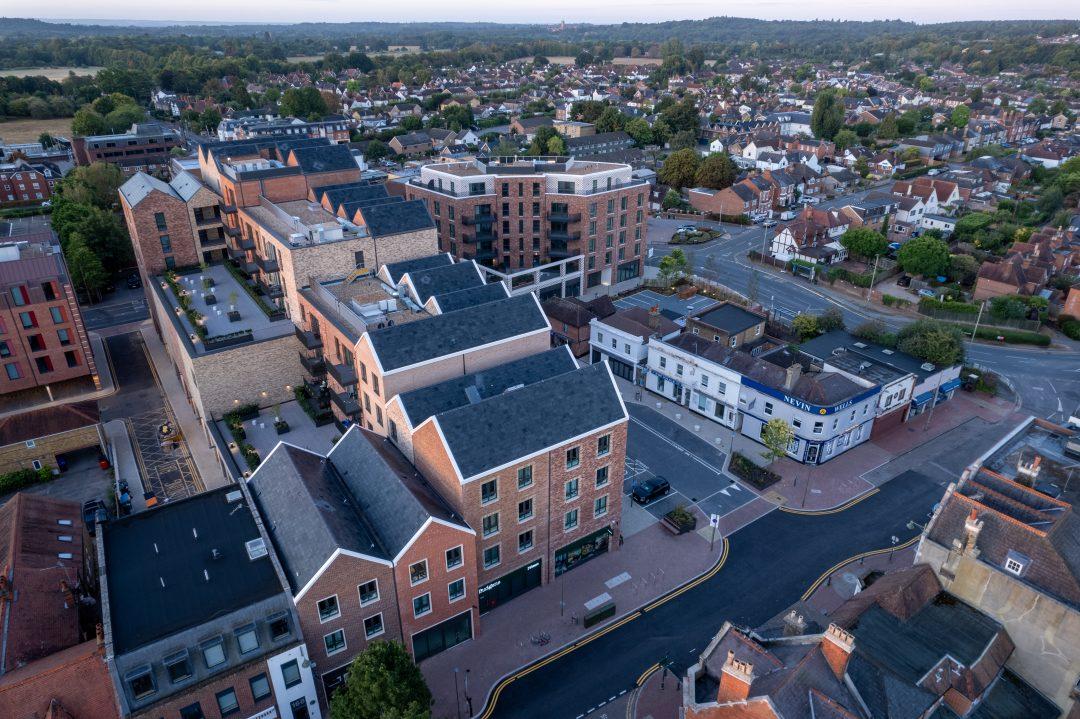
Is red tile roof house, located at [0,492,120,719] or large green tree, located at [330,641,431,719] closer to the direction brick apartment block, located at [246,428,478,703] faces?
the large green tree

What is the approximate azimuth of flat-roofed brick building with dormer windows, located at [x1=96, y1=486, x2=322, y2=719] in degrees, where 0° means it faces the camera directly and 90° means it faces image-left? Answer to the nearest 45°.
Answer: approximately 0°

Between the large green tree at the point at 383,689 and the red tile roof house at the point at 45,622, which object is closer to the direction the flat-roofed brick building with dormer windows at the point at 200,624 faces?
the large green tree

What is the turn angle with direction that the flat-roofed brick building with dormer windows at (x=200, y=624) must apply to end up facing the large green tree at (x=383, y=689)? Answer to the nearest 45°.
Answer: approximately 45° to its left

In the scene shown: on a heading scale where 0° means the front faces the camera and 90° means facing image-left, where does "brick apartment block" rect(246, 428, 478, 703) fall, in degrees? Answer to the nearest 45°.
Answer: approximately 315°

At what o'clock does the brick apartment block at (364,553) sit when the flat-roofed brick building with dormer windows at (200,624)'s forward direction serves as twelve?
The brick apartment block is roughly at 9 o'clock from the flat-roofed brick building with dormer windows.
